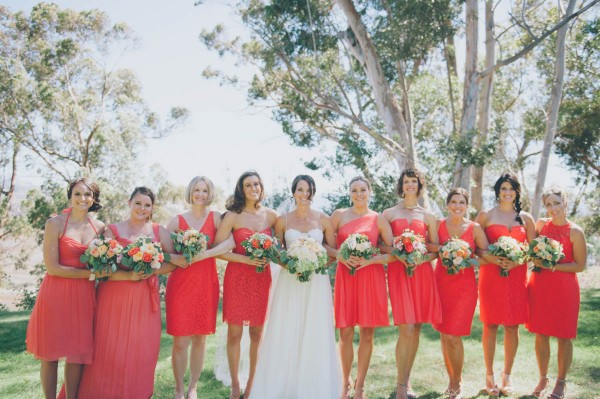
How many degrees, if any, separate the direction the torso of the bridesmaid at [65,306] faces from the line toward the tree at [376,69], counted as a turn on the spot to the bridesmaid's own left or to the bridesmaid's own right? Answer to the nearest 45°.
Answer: approximately 90° to the bridesmaid's own left

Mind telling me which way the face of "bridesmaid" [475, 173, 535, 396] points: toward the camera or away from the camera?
toward the camera

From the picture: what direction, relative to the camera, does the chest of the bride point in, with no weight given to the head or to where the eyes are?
toward the camera

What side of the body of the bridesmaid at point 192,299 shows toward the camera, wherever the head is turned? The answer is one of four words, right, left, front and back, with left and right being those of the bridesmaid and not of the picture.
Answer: front

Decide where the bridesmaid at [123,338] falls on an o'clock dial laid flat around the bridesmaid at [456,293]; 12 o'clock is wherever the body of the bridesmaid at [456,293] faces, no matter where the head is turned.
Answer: the bridesmaid at [123,338] is roughly at 2 o'clock from the bridesmaid at [456,293].

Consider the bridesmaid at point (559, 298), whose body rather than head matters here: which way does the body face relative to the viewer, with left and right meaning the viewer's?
facing the viewer and to the left of the viewer

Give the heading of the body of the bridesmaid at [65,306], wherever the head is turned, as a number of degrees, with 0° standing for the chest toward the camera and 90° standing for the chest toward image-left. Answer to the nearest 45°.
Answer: approximately 315°

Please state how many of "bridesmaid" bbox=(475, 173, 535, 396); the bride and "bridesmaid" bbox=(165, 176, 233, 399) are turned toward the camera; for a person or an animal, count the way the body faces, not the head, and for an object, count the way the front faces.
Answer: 3

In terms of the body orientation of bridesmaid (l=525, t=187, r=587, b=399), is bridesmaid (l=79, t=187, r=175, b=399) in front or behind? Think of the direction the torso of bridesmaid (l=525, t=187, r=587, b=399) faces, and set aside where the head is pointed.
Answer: in front

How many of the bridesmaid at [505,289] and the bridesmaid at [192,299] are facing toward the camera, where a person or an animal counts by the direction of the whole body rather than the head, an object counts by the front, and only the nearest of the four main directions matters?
2
